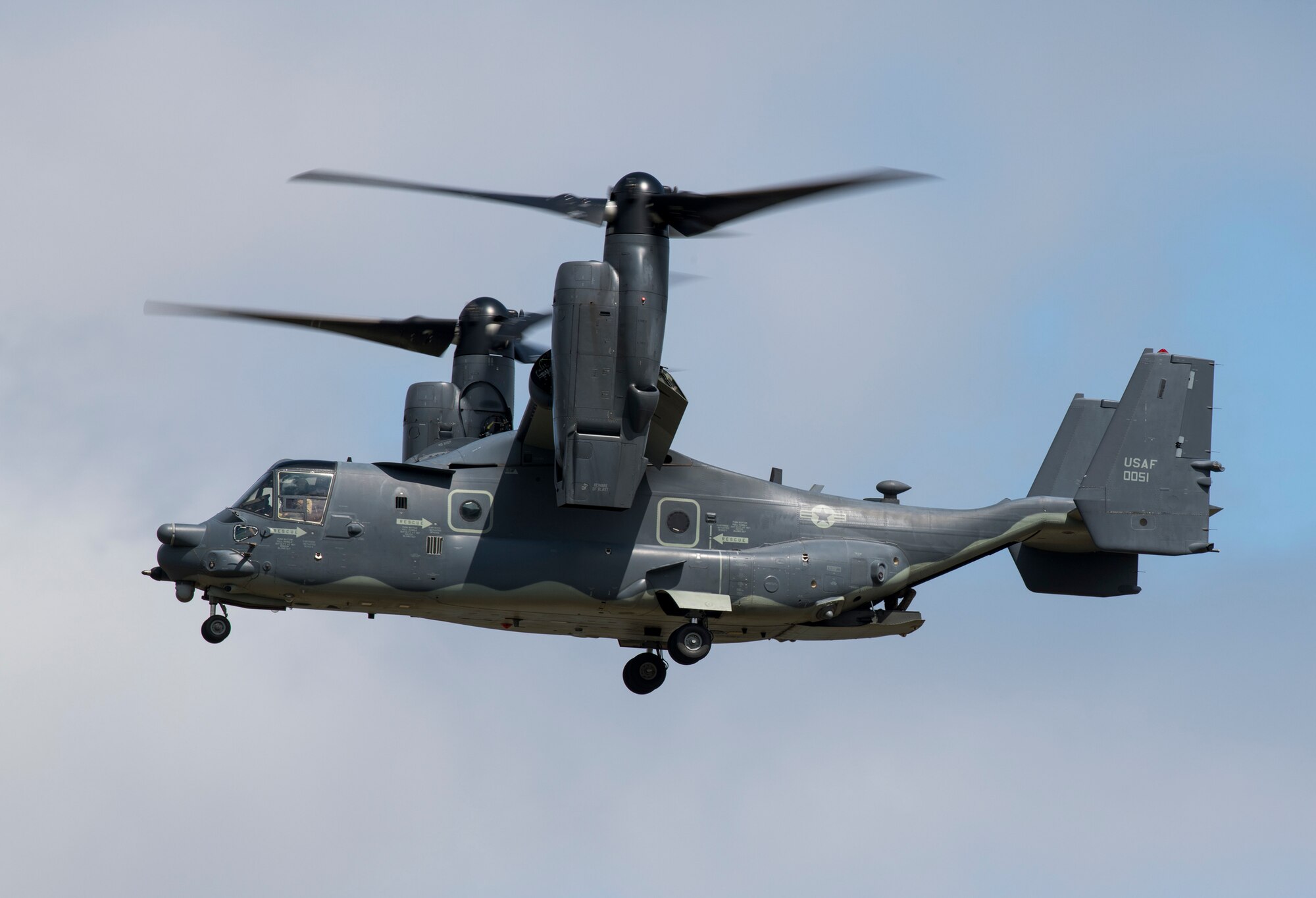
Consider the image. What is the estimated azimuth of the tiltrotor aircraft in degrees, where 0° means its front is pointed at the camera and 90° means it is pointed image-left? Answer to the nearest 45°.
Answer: approximately 90°
